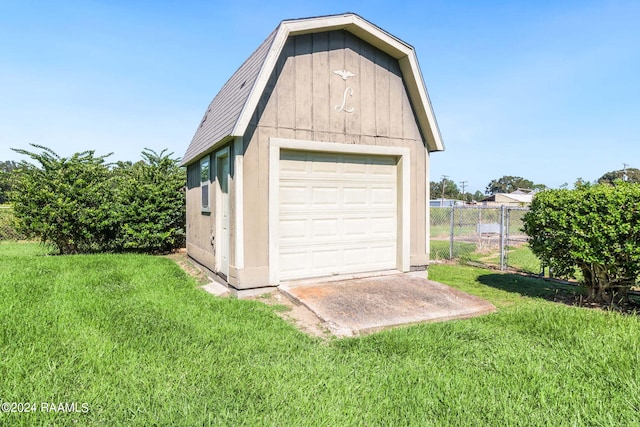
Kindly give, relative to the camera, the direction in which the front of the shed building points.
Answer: facing the viewer and to the right of the viewer

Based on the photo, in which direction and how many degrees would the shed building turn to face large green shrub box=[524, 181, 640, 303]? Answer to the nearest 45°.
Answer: approximately 45° to its left
